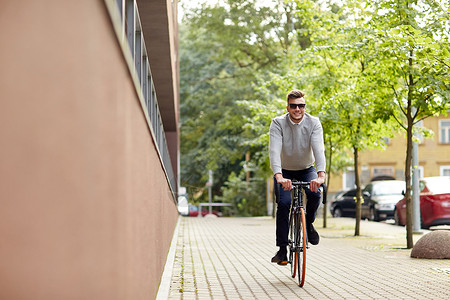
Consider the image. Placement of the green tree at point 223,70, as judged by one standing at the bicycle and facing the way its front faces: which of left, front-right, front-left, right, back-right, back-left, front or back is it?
back

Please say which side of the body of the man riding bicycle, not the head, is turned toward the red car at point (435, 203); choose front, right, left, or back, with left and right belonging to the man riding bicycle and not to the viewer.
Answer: back

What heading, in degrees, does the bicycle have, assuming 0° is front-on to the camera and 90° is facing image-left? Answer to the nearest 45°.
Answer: approximately 0°

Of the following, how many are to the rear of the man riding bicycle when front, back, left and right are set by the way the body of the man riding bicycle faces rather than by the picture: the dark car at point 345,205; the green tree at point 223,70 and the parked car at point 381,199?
3

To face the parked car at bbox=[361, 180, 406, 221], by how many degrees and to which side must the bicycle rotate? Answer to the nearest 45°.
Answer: approximately 180°

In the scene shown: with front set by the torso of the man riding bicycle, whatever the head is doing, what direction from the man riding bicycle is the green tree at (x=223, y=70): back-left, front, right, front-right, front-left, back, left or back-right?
back

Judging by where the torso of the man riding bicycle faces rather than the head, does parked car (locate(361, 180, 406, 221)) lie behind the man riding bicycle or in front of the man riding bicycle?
behind
